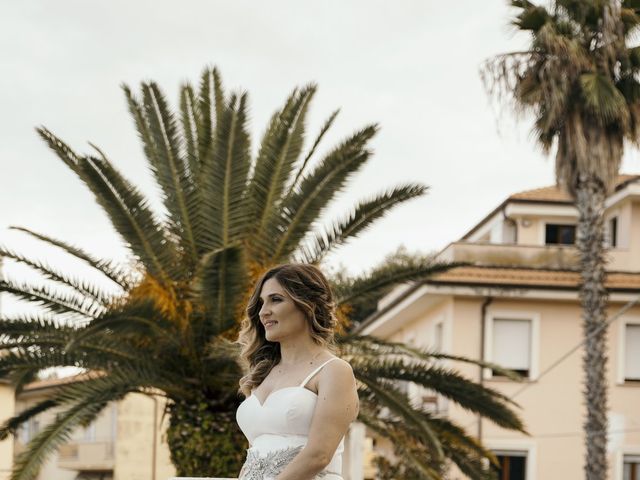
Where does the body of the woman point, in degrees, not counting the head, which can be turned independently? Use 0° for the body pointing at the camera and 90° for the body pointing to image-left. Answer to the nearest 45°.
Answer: approximately 45°

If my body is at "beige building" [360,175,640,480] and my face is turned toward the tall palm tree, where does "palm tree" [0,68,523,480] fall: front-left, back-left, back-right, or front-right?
front-right

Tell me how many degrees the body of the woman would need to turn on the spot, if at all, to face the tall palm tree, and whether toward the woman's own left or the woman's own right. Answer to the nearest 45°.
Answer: approximately 135° to the woman's own right

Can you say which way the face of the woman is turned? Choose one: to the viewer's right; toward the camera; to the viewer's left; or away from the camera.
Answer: to the viewer's left

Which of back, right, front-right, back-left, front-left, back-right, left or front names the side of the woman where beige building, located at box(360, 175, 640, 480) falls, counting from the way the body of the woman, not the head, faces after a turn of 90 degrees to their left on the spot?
back-left

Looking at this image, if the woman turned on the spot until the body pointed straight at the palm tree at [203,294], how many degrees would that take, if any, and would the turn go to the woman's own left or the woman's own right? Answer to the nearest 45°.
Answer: approximately 135° to the woman's own right

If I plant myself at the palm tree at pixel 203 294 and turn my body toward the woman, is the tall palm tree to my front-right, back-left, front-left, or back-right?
back-left
